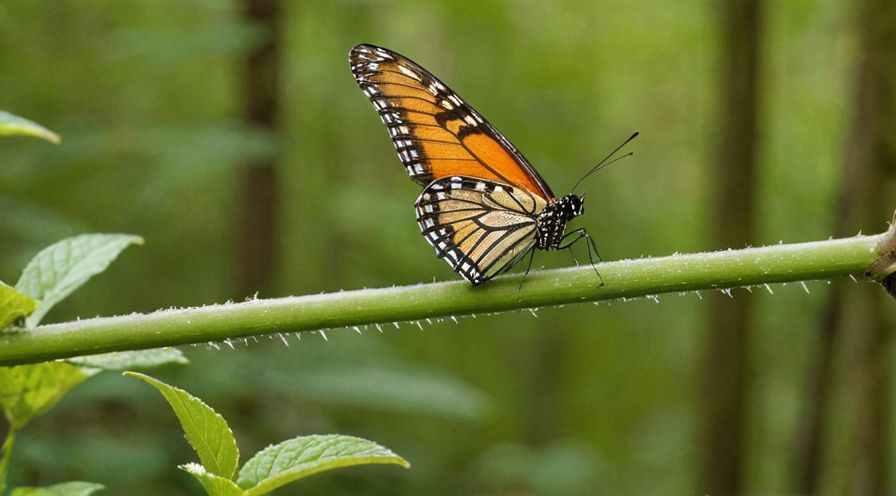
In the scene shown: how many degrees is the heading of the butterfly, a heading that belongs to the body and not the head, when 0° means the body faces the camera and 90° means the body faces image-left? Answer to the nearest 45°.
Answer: approximately 270°

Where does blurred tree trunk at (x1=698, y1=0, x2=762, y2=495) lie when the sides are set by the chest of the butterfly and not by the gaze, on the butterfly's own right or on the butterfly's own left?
on the butterfly's own left
